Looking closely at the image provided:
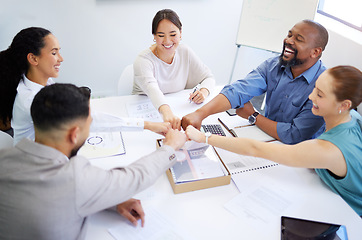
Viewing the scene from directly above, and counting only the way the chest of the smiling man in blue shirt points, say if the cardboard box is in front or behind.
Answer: in front

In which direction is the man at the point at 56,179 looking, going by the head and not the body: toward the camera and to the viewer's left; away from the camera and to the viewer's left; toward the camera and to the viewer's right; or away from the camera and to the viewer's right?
away from the camera and to the viewer's right

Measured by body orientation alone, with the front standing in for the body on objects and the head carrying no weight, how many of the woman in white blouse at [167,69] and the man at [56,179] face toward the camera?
1

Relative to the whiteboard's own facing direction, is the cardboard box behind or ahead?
ahead

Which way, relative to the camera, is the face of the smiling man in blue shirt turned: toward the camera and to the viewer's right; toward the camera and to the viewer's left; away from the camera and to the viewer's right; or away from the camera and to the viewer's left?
toward the camera and to the viewer's left

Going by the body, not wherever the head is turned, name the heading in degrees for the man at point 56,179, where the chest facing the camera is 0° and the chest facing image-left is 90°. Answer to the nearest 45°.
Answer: approximately 225°

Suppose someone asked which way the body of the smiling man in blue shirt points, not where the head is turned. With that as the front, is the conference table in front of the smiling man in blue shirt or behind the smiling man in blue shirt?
in front

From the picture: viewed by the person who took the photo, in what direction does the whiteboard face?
facing the viewer

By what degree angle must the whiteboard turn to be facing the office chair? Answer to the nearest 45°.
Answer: approximately 45° to its right

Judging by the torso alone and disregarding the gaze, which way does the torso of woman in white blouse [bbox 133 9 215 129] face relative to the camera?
toward the camera

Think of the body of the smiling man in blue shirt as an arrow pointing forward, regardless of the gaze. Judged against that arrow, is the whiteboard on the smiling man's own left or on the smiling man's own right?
on the smiling man's own right

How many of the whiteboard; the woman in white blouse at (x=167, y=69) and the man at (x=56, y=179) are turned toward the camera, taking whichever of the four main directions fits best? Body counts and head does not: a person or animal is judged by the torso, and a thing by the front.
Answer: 2

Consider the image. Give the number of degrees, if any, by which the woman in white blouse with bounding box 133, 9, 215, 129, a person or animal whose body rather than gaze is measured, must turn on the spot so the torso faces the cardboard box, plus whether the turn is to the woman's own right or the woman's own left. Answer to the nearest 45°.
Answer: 0° — they already face it
